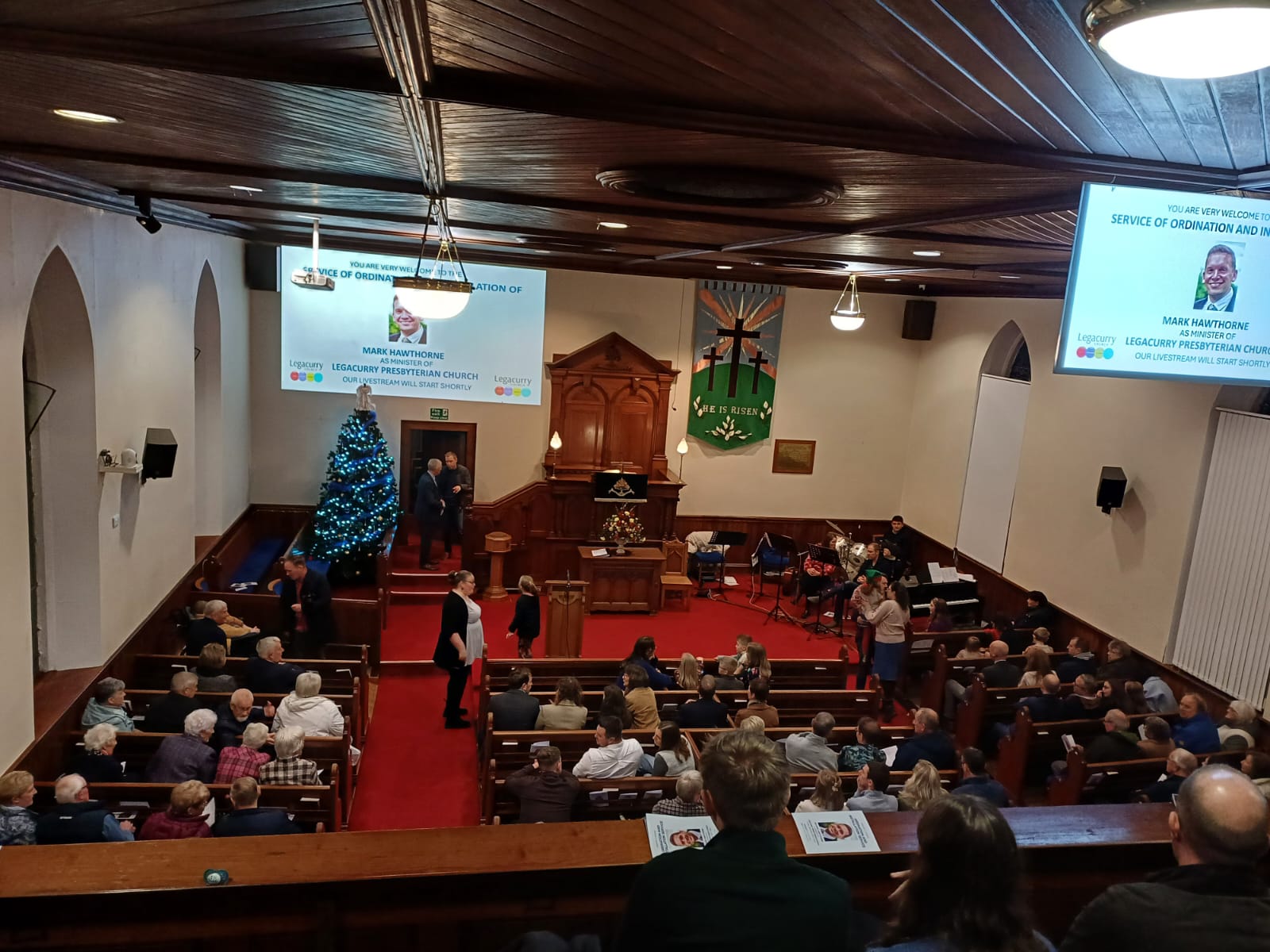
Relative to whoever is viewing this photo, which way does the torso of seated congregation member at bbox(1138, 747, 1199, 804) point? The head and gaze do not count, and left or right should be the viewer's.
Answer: facing away from the viewer and to the left of the viewer

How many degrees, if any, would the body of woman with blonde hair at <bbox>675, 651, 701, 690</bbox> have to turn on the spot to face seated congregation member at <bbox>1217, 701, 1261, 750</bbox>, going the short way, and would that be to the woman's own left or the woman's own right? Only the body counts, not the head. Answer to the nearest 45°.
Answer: approximately 90° to the woman's own right

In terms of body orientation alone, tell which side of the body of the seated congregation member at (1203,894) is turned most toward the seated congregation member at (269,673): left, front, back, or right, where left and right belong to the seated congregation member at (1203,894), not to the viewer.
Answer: front

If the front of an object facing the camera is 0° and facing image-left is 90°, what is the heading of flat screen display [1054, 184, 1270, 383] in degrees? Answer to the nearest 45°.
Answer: approximately 0°

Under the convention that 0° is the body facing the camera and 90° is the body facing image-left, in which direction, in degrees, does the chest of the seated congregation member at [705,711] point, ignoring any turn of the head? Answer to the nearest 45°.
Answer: approximately 180°

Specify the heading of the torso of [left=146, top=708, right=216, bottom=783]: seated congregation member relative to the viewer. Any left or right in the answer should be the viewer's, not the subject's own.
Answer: facing away from the viewer and to the right of the viewer

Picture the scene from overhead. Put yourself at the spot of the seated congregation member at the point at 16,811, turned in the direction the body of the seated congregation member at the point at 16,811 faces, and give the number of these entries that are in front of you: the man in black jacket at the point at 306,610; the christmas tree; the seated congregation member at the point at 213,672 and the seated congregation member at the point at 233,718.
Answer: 4

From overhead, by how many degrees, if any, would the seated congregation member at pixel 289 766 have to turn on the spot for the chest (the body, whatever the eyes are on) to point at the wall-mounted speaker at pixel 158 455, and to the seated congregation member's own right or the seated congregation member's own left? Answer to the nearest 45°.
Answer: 0° — they already face it

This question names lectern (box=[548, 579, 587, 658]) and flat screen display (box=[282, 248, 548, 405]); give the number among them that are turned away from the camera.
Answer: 0

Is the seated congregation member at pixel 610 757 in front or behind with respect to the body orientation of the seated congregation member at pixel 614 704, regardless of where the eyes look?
behind

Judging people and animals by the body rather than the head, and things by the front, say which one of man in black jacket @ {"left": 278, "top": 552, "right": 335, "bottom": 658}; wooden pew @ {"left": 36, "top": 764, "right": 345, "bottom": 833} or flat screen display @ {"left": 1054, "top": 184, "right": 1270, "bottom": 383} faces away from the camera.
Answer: the wooden pew

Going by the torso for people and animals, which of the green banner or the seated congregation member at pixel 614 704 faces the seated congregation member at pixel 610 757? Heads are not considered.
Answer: the green banner

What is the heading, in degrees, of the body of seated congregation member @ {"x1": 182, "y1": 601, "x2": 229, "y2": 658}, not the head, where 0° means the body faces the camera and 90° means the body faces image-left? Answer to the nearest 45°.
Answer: approximately 225°

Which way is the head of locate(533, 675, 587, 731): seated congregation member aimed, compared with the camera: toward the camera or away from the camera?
away from the camera

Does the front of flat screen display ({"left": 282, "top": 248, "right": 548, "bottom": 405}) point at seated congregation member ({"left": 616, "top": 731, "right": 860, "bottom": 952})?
yes

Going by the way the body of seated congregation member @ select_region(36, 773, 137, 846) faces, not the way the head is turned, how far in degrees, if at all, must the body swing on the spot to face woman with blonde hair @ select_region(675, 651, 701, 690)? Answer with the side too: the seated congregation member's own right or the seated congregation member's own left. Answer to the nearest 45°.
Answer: approximately 45° to the seated congregation member's own right
